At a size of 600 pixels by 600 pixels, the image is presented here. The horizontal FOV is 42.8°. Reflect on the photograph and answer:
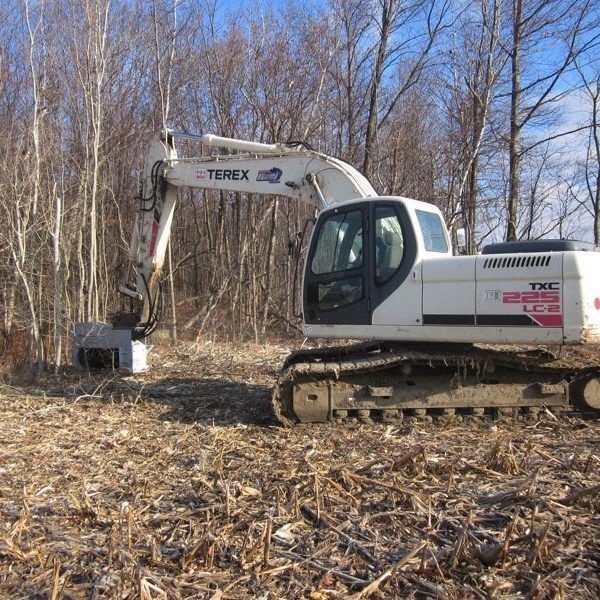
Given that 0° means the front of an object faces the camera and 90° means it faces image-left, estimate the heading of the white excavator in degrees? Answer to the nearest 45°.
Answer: approximately 90°
